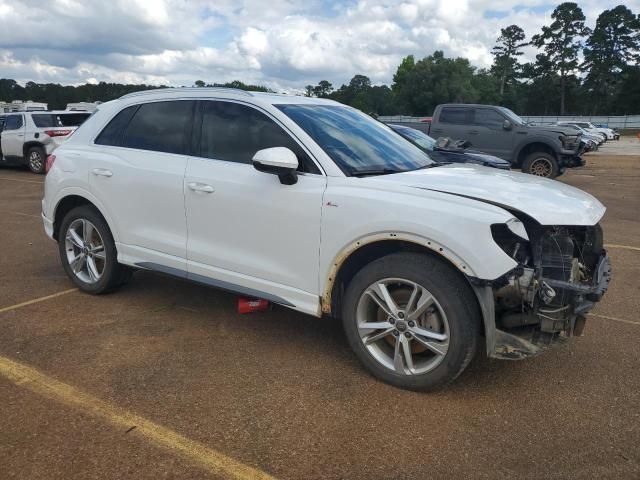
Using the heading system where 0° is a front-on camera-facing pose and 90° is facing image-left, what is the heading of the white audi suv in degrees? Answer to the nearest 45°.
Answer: approximately 315°

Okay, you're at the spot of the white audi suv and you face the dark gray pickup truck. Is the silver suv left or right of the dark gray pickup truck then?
left

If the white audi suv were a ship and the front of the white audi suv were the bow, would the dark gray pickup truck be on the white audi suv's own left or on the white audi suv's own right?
on the white audi suv's own left

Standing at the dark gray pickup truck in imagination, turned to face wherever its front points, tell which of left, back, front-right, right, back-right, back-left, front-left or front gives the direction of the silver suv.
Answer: back-right

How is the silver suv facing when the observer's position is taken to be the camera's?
facing away from the viewer and to the left of the viewer
